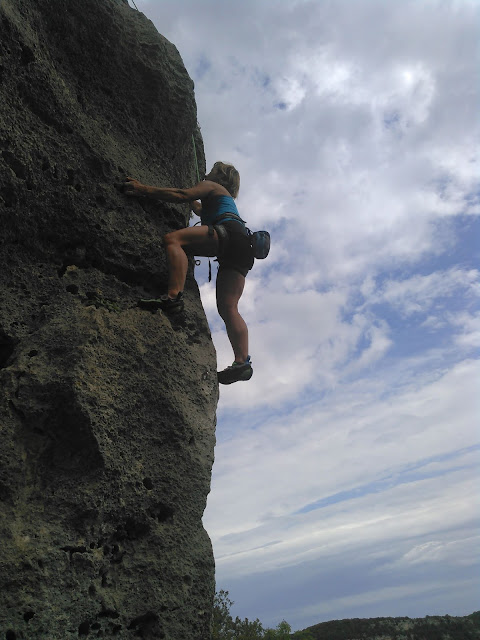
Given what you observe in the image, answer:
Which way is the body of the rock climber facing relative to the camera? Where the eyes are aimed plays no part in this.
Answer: to the viewer's left

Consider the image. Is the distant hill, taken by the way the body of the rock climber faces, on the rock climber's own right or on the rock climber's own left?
on the rock climber's own right
